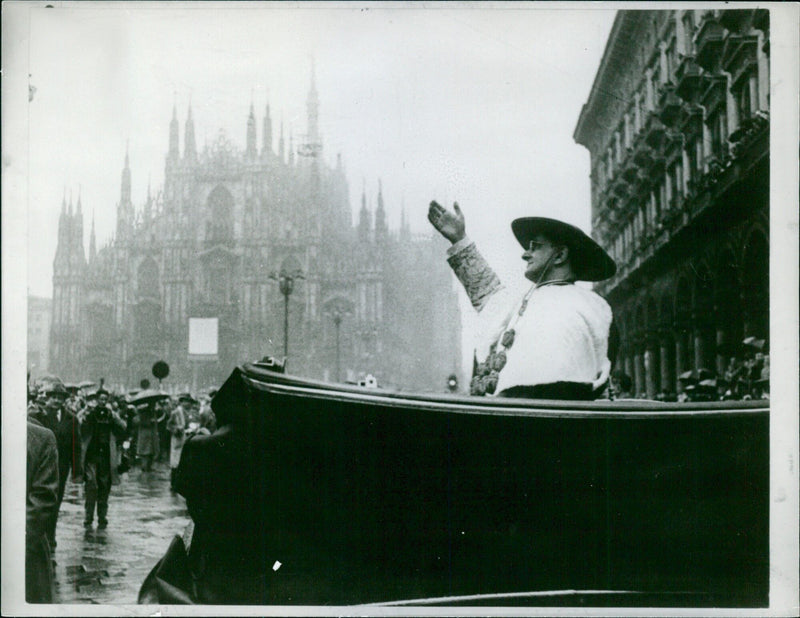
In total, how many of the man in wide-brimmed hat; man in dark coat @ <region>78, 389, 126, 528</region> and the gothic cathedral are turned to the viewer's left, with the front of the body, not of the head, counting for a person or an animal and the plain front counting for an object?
1

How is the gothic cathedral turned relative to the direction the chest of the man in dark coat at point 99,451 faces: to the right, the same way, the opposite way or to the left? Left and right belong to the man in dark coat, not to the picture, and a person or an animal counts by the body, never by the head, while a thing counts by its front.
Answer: the same way

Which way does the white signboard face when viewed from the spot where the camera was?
facing the viewer

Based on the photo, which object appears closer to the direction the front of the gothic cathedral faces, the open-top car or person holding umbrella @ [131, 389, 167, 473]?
the open-top car

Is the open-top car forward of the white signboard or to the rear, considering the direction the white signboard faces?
forward

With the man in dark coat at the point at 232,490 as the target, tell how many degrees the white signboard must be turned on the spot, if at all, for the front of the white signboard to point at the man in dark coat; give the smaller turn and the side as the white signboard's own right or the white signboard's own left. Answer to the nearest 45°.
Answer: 0° — it already faces them

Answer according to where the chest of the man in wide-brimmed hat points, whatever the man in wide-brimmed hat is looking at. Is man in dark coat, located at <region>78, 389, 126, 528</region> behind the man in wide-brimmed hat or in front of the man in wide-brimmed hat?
in front

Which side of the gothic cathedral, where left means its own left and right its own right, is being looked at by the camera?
front

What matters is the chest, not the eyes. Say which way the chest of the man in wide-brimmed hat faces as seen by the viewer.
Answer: to the viewer's left

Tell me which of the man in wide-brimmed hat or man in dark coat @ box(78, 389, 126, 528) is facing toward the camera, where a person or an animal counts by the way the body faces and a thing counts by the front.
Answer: the man in dark coat

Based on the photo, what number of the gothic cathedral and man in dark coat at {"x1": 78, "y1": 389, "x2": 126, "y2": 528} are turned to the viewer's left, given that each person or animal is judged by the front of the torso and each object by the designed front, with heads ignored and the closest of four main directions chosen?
0

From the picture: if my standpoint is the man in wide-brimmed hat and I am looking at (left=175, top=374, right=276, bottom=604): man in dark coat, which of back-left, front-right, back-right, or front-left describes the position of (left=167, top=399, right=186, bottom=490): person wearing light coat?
front-right

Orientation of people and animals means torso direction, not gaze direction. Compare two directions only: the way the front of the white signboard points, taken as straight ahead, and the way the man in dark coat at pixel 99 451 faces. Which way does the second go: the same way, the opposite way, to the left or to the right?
the same way

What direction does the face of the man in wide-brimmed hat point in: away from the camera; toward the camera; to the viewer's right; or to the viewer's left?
to the viewer's left
